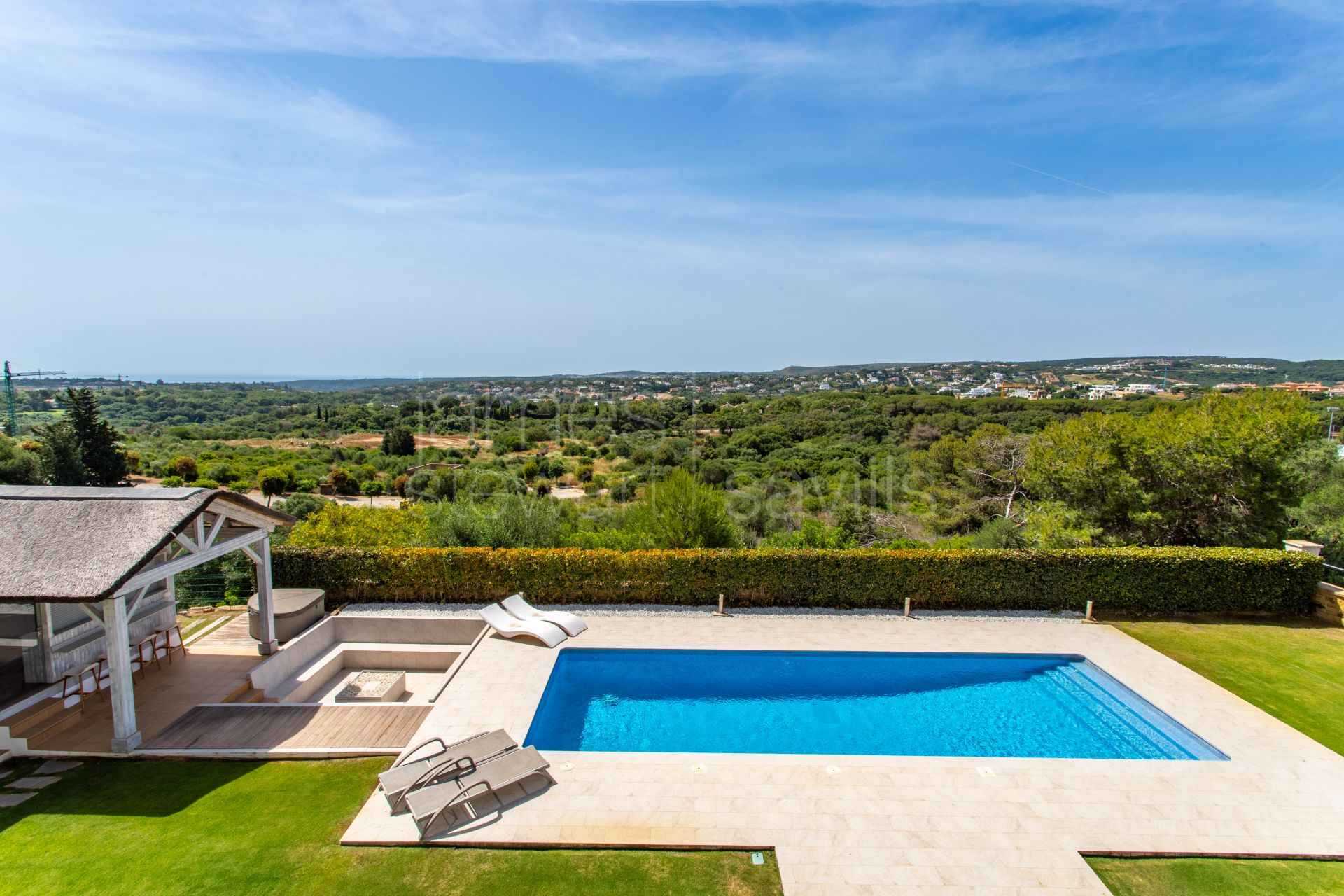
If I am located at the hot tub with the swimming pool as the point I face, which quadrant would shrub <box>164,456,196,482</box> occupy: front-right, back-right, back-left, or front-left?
back-left

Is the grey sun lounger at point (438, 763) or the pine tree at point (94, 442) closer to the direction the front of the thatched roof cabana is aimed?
the grey sun lounger

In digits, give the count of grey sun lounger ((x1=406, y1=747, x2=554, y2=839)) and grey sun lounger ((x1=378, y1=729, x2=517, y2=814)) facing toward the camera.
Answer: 0

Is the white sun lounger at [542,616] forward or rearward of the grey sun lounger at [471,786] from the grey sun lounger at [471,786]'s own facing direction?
forward

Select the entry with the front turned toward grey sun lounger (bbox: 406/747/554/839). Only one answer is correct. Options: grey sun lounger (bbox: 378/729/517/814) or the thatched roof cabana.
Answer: the thatched roof cabana

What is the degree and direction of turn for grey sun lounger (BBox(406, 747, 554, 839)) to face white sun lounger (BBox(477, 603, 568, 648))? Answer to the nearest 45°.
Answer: approximately 45° to its left

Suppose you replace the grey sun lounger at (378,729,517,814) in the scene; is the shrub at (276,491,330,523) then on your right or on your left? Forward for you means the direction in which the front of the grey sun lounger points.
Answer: on your left

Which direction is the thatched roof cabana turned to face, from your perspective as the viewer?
facing the viewer and to the right of the viewer

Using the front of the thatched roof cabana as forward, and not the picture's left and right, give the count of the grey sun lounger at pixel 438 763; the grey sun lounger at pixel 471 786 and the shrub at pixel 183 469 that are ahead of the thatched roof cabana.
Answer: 2

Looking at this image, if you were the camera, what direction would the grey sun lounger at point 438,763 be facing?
facing away from the viewer and to the right of the viewer
